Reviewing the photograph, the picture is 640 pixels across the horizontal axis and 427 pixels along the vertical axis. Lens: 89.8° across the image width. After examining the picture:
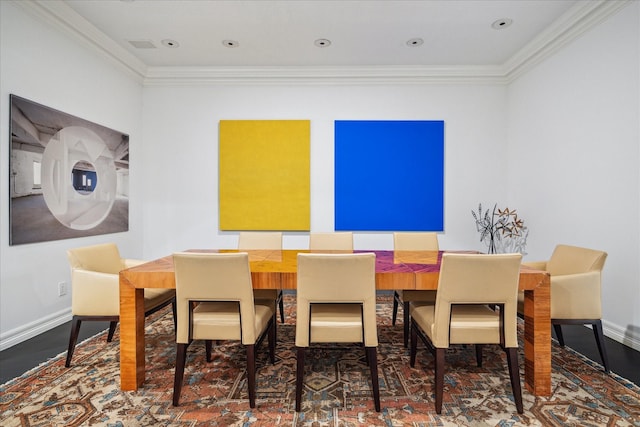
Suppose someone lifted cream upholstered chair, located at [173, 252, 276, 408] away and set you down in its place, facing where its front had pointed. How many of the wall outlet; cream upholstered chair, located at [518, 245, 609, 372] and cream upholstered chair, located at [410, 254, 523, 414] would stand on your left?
1

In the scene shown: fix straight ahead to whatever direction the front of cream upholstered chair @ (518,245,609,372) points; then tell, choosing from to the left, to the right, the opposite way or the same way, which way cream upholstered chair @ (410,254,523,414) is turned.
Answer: to the right

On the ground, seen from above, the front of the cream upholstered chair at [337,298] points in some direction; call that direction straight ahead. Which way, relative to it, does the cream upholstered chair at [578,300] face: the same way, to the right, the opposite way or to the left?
to the left

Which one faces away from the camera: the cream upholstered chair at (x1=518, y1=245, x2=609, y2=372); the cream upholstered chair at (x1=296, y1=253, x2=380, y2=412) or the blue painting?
the cream upholstered chair at (x1=296, y1=253, x2=380, y2=412)

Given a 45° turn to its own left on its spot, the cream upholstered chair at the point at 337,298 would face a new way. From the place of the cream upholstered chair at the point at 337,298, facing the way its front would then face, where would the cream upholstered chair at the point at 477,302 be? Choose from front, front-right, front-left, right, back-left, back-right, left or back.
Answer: back-right

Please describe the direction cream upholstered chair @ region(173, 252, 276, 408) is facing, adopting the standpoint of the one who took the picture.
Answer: facing away from the viewer and to the right of the viewer

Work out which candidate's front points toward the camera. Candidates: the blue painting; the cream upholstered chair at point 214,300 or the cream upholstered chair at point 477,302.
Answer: the blue painting

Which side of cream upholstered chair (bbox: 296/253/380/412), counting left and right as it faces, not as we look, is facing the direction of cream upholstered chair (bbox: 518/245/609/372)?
right

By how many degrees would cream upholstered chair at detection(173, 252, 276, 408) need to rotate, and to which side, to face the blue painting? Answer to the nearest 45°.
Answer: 0° — it already faces it

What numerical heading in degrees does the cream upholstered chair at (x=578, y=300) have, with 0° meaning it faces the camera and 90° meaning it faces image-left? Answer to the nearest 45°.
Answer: approximately 45°

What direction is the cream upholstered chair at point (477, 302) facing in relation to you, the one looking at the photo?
facing away from the viewer and to the left of the viewer

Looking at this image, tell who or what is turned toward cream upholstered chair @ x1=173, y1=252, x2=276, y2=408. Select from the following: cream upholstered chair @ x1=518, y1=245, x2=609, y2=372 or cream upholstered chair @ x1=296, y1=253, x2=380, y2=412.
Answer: cream upholstered chair @ x1=518, y1=245, x2=609, y2=372

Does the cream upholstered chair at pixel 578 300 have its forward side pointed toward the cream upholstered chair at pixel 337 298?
yes

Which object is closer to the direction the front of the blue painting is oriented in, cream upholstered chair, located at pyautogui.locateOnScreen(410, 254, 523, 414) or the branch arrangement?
the cream upholstered chair

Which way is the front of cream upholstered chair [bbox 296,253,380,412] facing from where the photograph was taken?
facing away from the viewer

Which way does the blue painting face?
toward the camera

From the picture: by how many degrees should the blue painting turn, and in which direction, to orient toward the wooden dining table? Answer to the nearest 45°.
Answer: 0° — it already faces it
